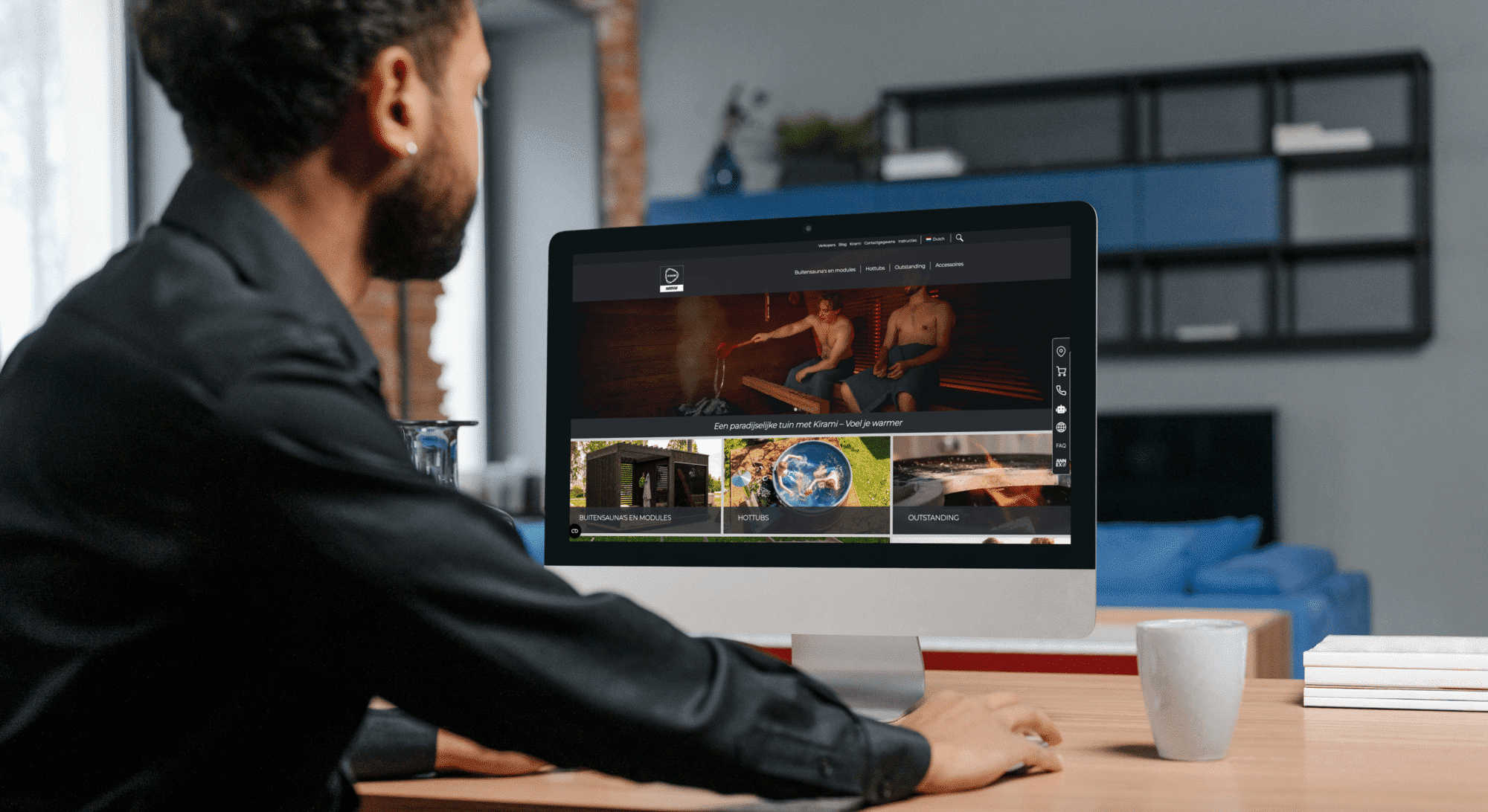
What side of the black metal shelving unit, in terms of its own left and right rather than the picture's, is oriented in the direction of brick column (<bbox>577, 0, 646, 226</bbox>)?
right

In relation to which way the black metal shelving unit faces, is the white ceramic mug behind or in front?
in front

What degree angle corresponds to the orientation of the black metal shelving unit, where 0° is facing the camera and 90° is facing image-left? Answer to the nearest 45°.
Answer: approximately 0°

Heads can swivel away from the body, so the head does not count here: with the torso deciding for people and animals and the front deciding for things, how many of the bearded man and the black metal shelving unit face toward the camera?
1

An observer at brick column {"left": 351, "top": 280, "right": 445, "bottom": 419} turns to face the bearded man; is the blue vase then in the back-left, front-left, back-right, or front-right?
back-left

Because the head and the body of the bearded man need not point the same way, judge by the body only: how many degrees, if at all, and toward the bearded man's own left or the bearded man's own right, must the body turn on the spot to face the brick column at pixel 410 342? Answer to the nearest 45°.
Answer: approximately 45° to the bearded man's own left

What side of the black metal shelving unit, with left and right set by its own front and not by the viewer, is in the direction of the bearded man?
front

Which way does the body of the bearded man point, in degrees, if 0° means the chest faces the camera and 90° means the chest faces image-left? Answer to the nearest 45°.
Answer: approximately 225°

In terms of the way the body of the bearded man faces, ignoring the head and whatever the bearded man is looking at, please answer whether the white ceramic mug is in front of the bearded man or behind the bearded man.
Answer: in front

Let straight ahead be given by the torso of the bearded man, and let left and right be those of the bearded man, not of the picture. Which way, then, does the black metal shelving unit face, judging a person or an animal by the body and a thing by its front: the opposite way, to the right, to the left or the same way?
the opposite way

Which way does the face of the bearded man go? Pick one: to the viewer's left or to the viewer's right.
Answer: to the viewer's right

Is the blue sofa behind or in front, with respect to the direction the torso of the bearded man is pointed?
in front

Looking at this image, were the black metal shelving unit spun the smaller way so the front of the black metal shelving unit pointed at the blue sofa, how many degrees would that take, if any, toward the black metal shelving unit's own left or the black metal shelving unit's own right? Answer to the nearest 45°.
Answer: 0° — it already faces it

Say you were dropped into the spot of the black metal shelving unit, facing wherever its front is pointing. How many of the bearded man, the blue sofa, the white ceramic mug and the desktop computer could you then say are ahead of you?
4
